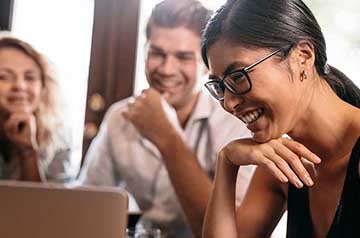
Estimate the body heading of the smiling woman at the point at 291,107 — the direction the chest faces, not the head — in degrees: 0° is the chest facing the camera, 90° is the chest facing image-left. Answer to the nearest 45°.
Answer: approximately 45°

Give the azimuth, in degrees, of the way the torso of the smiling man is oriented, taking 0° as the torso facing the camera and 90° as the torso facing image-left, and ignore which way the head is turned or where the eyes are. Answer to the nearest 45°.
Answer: approximately 0°

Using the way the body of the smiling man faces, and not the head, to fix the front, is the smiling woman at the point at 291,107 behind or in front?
in front

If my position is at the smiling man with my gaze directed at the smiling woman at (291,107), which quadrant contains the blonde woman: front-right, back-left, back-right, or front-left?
back-right

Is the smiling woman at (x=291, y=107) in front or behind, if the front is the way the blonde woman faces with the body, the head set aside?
in front

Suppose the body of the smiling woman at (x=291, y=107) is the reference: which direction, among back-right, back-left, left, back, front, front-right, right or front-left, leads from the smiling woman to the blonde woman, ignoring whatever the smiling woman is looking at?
right

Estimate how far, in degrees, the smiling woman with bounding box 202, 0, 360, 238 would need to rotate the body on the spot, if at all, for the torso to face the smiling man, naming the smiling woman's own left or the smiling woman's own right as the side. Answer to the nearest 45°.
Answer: approximately 90° to the smiling woman's own right

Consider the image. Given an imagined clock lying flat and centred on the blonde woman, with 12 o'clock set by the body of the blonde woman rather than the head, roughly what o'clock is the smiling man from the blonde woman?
The smiling man is roughly at 10 o'clock from the blonde woman.

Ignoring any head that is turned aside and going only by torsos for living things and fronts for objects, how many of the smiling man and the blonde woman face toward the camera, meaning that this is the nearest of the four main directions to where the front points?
2

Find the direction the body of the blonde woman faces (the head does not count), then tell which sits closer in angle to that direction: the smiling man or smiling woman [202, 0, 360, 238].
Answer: the smiling woman

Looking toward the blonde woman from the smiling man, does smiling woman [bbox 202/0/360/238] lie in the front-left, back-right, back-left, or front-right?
back-left
